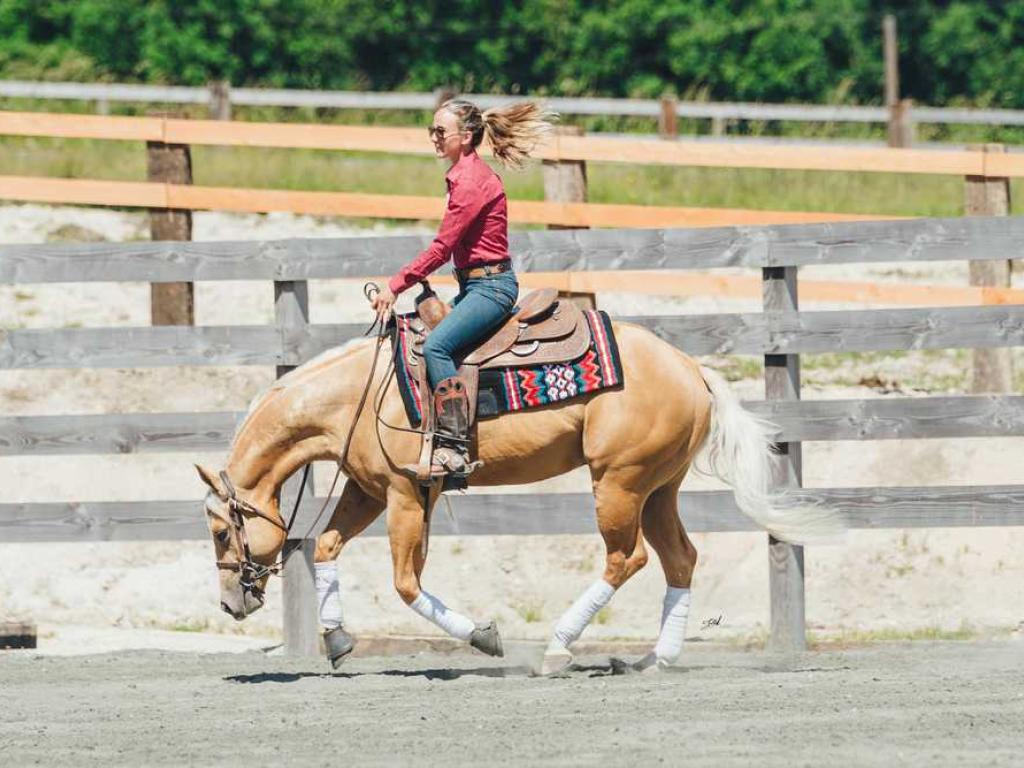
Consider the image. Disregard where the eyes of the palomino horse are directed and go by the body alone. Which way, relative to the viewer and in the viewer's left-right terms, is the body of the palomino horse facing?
facing to the left of the viewer

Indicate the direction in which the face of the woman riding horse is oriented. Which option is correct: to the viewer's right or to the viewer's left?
to the viewer's left

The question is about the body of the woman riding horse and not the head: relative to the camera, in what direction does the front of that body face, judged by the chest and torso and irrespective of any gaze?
to the viewer's left
